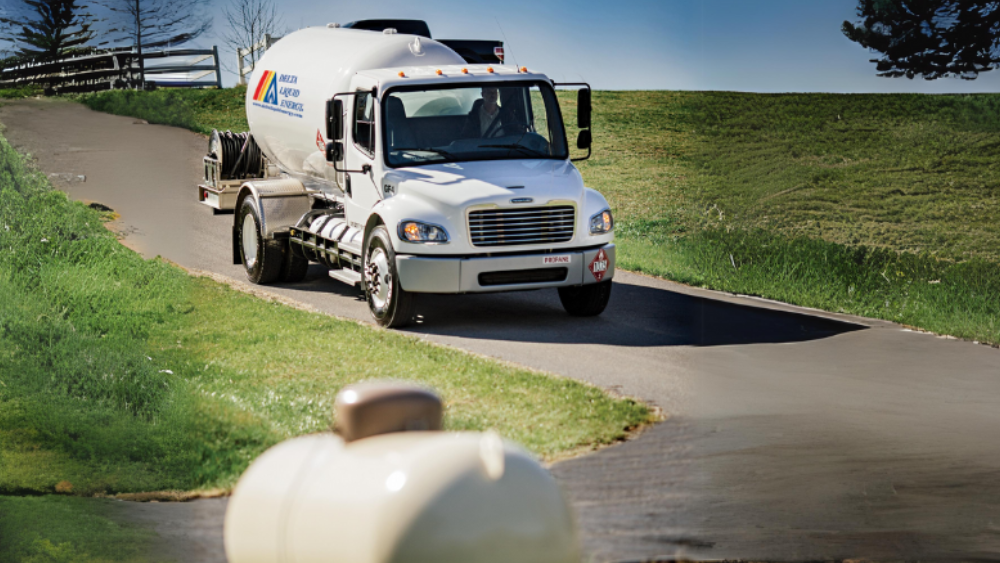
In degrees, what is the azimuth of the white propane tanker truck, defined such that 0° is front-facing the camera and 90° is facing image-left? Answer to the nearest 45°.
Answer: approximately 315°

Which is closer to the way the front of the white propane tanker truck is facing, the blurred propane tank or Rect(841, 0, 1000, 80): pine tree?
the blurred propane tank

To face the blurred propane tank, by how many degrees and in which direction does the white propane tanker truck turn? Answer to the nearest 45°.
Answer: approximately 45° to its right

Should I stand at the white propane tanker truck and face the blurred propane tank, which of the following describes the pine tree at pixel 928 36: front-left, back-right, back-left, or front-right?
back-left

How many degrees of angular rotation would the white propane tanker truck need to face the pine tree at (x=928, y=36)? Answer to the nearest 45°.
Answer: approximately 90° to its left

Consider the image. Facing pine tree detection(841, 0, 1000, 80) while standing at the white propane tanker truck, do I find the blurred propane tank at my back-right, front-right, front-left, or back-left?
back-right
